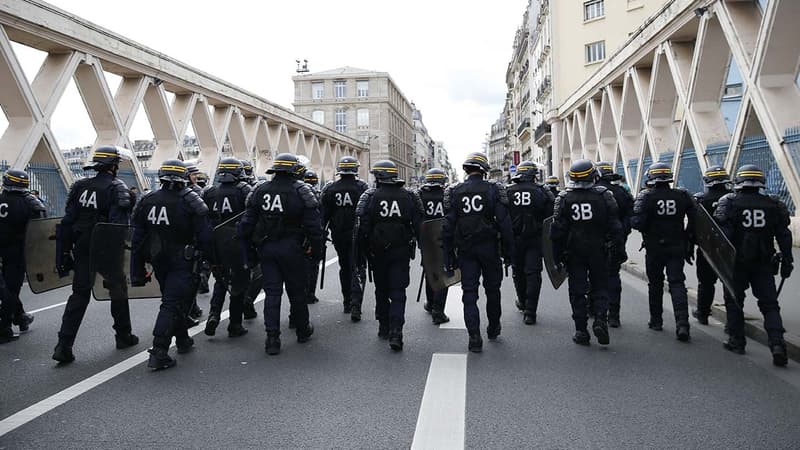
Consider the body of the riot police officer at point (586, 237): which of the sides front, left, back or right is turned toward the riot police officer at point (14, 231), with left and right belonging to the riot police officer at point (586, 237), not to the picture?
left

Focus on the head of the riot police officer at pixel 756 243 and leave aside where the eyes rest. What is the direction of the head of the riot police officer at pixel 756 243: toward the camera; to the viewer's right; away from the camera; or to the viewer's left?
away from the camera

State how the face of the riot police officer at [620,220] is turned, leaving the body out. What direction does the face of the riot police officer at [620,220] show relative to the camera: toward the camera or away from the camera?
away from the camera

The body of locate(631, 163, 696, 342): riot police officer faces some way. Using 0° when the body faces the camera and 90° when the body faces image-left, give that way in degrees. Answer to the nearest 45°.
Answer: approximately 180°

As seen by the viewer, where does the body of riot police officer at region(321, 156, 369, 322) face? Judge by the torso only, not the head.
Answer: away from the camera

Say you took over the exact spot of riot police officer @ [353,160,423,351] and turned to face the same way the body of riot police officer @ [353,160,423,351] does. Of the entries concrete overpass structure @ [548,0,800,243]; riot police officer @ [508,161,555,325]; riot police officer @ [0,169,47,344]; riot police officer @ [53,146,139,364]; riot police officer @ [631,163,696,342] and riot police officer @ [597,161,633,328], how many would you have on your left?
2

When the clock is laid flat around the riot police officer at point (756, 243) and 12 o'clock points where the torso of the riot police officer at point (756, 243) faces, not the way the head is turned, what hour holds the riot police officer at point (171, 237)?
the riot police officer at point (171, 237) is roughly at 8 o'clock from the riot police officer at point (756, 243).

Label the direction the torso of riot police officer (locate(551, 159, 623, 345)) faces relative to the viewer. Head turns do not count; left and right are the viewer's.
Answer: facing away from the viewer

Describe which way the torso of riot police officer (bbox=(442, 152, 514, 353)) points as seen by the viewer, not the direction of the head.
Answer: away from the camera

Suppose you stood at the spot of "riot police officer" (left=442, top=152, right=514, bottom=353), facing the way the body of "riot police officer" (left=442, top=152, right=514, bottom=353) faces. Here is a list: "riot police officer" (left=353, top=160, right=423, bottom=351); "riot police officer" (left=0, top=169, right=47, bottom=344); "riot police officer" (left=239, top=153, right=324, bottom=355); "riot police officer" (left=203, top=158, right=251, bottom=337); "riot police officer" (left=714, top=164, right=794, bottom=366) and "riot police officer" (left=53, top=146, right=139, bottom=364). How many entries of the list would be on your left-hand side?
5

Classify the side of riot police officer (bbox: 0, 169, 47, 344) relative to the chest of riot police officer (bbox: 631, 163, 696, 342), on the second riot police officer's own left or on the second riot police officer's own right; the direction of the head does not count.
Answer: on the second riot police officer's own left

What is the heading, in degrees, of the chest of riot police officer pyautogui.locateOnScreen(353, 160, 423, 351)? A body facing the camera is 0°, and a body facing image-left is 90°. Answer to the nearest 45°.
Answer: approximately 180°

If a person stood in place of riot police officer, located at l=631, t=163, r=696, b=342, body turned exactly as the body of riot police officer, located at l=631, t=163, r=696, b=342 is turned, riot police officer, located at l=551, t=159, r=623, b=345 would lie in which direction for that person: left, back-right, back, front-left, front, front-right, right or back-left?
back-left

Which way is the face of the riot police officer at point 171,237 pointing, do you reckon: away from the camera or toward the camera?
away from the camera
